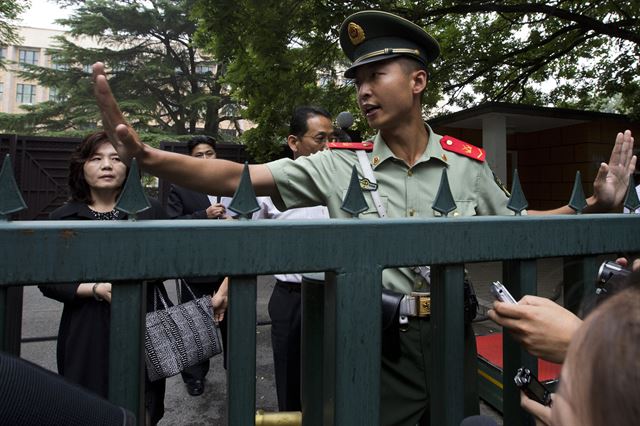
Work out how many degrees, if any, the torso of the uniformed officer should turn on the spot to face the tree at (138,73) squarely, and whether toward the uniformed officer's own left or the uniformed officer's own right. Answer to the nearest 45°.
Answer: approximately 135° to the uniformed officer's own right

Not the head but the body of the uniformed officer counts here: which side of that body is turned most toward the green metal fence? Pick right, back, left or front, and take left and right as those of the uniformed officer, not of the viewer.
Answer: front

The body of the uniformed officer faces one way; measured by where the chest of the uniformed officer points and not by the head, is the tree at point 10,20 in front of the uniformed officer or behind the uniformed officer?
behind

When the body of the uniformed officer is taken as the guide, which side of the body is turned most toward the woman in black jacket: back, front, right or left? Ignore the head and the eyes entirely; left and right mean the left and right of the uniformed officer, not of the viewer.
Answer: right

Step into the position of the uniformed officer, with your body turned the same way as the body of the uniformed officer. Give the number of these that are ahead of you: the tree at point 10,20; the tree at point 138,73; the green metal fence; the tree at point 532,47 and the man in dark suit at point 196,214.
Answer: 1

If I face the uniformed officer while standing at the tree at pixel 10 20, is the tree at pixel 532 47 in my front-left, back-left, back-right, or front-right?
front-left

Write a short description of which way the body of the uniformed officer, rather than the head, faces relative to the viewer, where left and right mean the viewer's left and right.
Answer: facing the viewer

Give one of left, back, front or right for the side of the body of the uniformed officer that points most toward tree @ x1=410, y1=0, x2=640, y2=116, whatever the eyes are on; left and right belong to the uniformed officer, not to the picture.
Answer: back

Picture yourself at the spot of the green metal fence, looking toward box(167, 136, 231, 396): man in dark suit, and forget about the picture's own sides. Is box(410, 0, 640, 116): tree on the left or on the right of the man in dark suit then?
right

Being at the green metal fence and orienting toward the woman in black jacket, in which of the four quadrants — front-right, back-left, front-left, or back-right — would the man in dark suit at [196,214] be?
front-right

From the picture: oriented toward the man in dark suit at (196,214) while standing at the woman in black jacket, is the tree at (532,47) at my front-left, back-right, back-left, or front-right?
front-right

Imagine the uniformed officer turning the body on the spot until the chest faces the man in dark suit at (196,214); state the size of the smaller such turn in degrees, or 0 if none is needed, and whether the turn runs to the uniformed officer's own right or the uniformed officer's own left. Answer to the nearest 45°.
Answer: approximately 135° to the uniformed officer's own right
